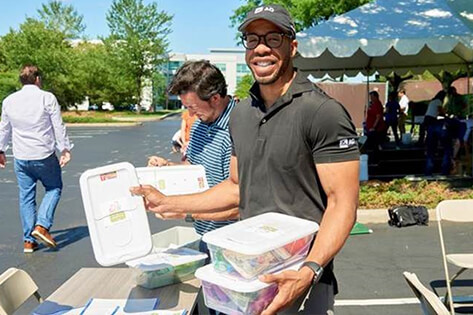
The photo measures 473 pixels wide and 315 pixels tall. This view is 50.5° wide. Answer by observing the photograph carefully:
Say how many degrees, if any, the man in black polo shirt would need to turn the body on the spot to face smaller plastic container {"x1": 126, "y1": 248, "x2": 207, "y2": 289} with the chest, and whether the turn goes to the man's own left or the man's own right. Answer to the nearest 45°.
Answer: approximately 90° to the man's own right

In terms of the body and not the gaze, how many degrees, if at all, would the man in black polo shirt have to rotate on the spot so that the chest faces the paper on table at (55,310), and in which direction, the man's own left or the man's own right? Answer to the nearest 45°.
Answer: approximately 45° to the man's own right

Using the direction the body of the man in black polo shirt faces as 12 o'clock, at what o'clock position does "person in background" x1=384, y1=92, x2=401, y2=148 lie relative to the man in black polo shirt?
The person in background is roughly at 5 o'clock from the man in black polo shirt.

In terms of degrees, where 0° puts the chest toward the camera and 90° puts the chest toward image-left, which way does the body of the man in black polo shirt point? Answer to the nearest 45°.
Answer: approximately 45°
